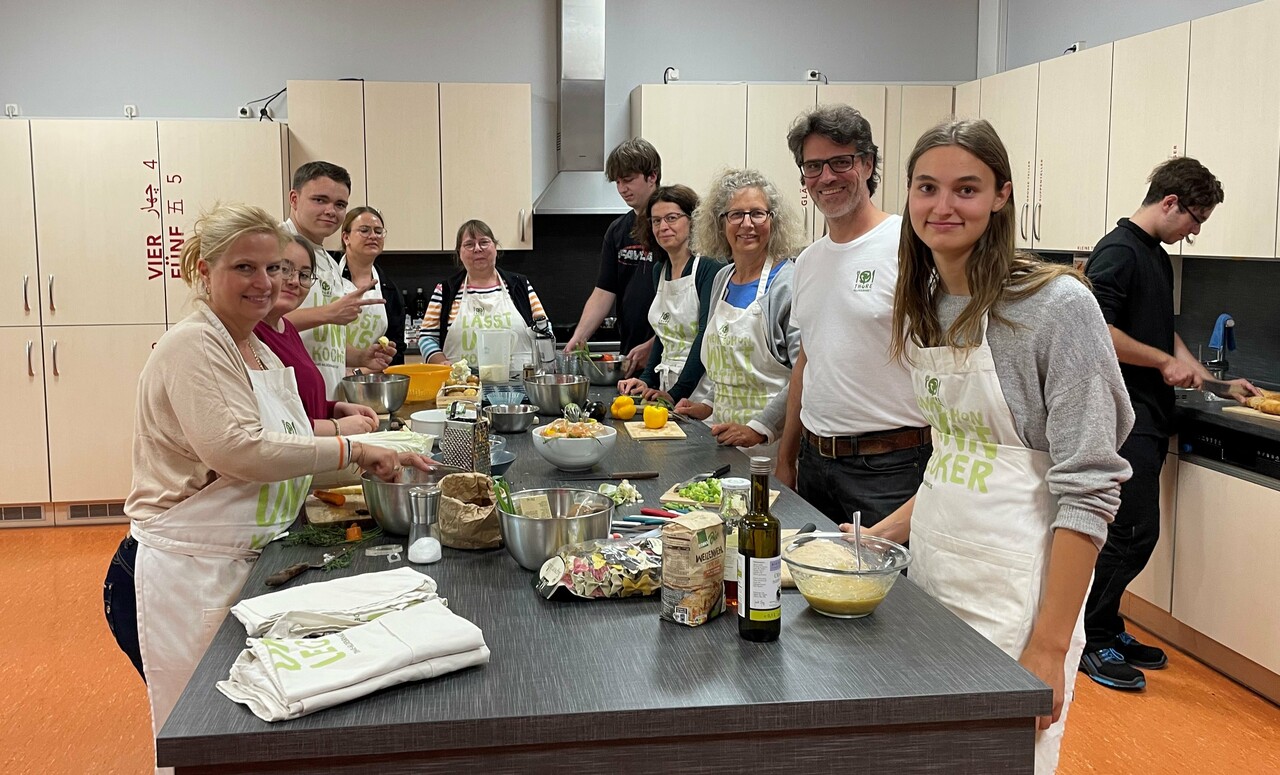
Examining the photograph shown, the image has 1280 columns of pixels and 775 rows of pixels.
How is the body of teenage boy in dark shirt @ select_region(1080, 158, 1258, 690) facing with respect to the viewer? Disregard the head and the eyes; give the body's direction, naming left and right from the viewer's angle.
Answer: facing to the right of the viewer

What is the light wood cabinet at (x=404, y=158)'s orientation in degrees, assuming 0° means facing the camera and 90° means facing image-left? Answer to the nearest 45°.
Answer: approximately 0°

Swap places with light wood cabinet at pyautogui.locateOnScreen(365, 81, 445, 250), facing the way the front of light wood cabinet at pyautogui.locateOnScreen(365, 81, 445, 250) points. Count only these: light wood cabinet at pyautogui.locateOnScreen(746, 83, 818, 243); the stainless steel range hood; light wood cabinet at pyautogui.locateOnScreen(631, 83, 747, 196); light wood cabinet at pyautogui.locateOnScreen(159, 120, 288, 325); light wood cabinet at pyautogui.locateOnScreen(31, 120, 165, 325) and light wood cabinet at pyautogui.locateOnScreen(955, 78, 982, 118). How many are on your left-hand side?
4

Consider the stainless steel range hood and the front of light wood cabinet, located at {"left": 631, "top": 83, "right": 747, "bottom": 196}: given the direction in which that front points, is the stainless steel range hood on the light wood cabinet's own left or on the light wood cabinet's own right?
on the light wood cabinet's own right

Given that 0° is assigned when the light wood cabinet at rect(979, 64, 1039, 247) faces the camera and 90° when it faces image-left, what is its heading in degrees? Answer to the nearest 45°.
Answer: approximately 45°

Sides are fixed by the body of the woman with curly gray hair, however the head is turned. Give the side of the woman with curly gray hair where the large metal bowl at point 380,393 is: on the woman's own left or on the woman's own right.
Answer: on the woman's own right

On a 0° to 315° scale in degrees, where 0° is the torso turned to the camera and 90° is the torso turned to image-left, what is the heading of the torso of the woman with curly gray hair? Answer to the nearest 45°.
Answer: approximately 45°

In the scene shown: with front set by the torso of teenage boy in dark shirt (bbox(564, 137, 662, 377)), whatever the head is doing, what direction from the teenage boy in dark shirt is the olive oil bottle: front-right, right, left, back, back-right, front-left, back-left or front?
front-left

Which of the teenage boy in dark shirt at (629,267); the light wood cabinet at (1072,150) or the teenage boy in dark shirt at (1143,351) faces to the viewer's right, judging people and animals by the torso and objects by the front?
the teenage boy in dark shirt at (1143,351)

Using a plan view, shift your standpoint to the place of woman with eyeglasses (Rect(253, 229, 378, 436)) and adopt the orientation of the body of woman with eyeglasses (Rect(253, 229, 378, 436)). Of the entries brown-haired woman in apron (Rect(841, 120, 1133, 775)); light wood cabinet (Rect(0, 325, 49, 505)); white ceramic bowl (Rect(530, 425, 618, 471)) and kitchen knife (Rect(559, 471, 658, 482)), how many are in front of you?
3

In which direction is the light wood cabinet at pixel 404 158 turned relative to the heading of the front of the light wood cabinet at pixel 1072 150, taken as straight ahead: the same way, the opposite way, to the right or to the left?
to the left

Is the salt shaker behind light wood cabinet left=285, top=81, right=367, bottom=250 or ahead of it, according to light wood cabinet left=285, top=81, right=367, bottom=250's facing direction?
ahead
